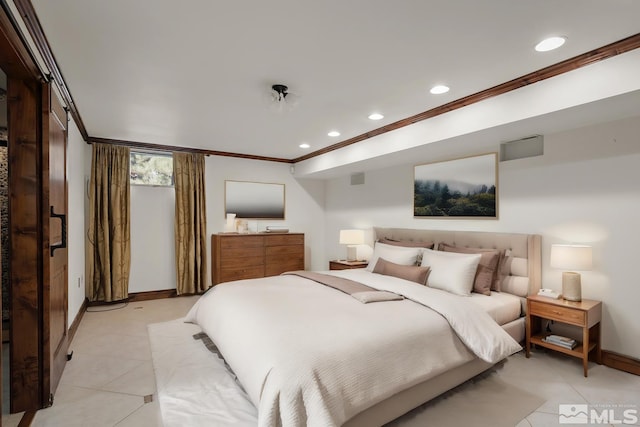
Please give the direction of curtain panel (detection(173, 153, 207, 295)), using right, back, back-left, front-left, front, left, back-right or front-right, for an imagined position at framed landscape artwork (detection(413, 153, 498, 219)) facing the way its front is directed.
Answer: front-right

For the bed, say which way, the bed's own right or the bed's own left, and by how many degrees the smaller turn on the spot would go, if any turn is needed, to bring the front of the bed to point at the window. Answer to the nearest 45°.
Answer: approximately 90° to the bed's own right

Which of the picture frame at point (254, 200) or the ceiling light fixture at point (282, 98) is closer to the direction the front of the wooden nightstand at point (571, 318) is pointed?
the ceiling light fixture

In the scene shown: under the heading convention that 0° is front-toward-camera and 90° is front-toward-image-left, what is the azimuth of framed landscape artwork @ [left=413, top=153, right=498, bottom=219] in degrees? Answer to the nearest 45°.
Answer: approximately 45°

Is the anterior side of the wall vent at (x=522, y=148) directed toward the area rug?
yes

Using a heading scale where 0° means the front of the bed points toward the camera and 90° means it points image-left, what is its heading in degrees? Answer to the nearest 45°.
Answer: approximately 45°

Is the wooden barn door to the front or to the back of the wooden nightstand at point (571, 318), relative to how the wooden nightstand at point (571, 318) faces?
to the front

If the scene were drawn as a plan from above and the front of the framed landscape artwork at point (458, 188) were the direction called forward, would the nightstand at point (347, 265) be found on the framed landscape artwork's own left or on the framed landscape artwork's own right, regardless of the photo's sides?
on the framed landscape artwork's own right

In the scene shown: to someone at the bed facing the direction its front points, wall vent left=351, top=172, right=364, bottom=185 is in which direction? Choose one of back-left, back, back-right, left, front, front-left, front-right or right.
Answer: back-right

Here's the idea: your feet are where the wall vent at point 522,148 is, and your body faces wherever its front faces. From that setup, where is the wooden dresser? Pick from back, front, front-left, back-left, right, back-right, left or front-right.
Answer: front-right

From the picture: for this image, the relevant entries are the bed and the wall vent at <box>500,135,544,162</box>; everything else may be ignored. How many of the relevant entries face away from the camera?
0
